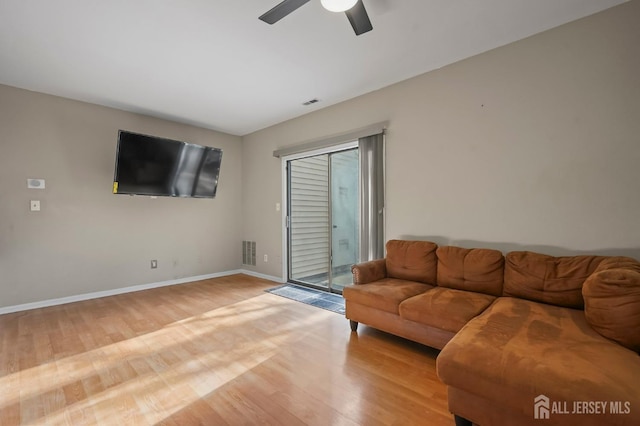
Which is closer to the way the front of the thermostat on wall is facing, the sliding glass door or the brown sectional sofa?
the brown sectional sofa

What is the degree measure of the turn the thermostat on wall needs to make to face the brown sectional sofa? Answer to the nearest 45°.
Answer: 0° — it already faces it

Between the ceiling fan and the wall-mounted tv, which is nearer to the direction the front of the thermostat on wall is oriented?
the ceiling fan

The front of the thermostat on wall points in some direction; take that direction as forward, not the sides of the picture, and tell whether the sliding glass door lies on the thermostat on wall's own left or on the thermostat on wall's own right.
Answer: on the thermostat on wall's own left
